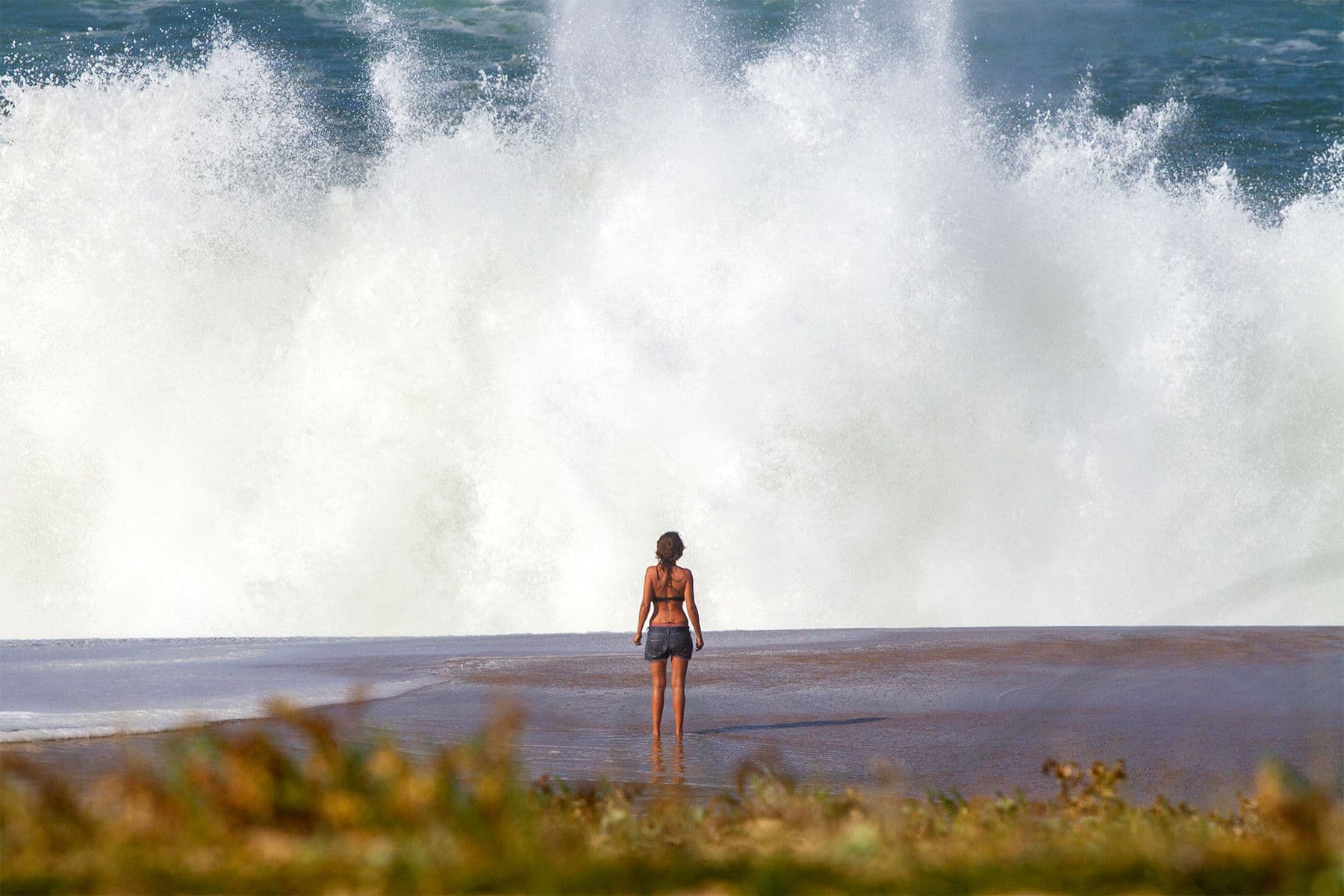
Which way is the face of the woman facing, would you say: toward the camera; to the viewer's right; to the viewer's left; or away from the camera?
away from the camera

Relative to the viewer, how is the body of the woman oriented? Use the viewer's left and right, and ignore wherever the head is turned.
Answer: facing away from the viewer
